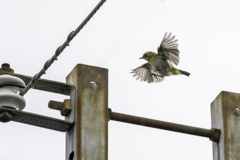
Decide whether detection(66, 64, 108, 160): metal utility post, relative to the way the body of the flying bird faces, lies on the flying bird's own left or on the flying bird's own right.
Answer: on the flying bird's own left

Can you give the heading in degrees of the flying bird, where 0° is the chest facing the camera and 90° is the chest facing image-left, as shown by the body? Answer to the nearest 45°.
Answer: approximately 90°
